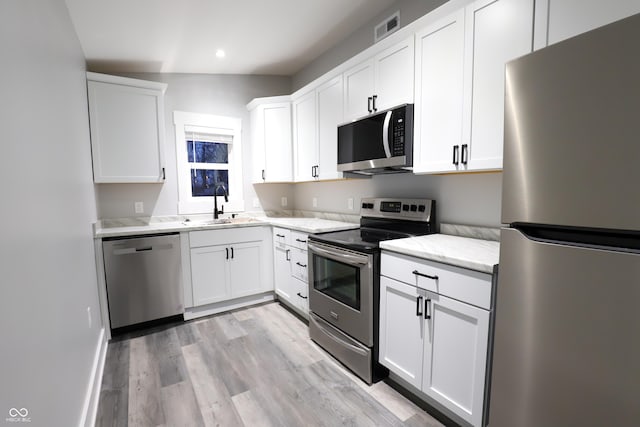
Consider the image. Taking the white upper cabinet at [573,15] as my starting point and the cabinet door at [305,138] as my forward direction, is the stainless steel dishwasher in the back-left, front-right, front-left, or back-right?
front-left

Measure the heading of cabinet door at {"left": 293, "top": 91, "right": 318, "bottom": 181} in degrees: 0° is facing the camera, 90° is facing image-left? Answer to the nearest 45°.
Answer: approximately 45°

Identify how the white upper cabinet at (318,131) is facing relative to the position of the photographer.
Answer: facing the viewer and to the left of the viewer

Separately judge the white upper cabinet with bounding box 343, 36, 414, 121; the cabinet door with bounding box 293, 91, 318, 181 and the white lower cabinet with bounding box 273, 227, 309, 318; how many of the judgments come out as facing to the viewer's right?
0

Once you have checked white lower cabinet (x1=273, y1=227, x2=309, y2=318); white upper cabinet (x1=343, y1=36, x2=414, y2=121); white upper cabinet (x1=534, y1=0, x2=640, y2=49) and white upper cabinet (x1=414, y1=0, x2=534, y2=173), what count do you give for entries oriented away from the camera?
0

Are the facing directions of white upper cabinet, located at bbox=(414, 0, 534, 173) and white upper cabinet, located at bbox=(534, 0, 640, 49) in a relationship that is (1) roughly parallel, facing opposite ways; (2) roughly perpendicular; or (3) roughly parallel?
roughly parallel

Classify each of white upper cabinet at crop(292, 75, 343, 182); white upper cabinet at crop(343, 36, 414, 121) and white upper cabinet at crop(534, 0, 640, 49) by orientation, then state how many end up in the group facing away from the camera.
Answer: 0

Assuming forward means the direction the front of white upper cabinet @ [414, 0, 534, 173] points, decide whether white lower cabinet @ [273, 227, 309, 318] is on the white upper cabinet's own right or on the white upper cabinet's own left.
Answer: on the white upper cabinet's own right

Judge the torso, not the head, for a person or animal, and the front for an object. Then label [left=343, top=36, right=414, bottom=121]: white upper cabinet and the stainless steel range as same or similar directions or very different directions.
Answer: same or similar directions

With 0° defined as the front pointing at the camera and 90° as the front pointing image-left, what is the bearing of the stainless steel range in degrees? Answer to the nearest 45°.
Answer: approximately 45°

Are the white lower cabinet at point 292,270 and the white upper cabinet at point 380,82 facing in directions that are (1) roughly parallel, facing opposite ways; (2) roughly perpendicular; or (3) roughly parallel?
roughly parallel

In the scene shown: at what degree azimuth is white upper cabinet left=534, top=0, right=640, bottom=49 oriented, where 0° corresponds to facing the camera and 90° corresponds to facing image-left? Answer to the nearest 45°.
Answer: approximately 45°
